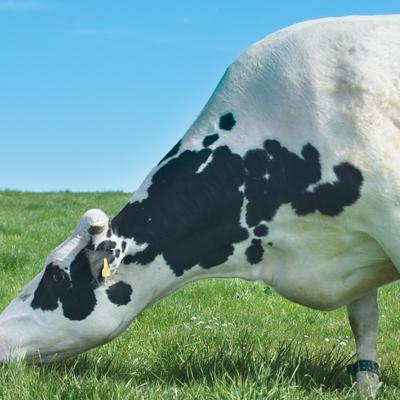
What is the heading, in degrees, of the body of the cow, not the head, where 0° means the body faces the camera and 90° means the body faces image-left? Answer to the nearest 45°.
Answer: approximately 90°
